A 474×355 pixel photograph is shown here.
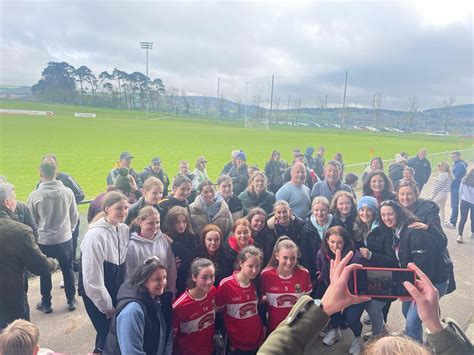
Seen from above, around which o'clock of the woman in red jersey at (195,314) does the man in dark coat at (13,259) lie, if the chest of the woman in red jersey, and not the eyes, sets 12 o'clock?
The man in dark coat is roughly at 5 o'clock from the woman in red jersey.

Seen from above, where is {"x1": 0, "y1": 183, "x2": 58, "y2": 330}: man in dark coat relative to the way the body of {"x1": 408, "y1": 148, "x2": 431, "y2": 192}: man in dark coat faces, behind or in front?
in front

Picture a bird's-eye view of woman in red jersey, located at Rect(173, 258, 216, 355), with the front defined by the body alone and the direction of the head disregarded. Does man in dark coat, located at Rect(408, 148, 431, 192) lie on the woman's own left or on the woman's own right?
on the woman's own left

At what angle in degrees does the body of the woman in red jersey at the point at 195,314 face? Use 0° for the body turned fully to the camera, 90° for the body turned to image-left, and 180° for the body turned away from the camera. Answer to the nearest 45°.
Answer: approximately 315°

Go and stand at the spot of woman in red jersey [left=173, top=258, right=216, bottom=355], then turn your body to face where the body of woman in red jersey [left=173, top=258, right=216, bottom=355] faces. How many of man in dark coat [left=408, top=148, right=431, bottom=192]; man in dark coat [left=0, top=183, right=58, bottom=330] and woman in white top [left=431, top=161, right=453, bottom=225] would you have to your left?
2

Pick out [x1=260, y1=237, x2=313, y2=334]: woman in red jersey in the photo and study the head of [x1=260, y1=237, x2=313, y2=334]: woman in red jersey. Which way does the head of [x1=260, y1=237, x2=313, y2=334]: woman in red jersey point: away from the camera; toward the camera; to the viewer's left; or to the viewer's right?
toward the camera

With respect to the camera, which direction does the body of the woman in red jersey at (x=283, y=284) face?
toward the camera

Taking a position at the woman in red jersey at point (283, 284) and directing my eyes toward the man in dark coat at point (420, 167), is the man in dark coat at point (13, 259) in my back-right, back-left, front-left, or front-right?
back-left

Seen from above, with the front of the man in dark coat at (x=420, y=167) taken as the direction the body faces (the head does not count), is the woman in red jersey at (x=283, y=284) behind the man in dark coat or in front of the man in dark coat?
in front

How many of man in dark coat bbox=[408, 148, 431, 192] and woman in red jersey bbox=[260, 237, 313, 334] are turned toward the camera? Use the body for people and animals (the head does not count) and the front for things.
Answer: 2

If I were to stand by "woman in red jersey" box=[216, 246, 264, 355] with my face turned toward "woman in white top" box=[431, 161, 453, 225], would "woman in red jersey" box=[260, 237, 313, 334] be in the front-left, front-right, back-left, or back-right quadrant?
front-right

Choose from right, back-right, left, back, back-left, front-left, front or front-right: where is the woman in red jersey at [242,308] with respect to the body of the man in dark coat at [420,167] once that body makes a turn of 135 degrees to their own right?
back-left
